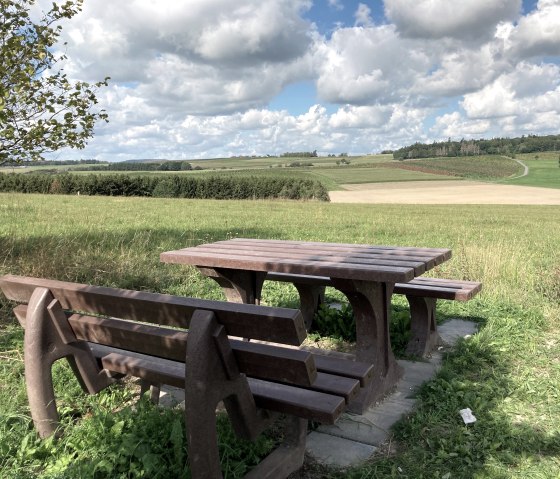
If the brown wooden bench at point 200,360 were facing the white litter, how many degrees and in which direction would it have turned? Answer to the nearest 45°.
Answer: approximately 45° to its right

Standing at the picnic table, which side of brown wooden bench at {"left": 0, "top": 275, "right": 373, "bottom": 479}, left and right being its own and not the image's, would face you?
front

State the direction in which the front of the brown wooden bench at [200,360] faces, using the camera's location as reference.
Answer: facing away from the viewer and to the right of the viewer
